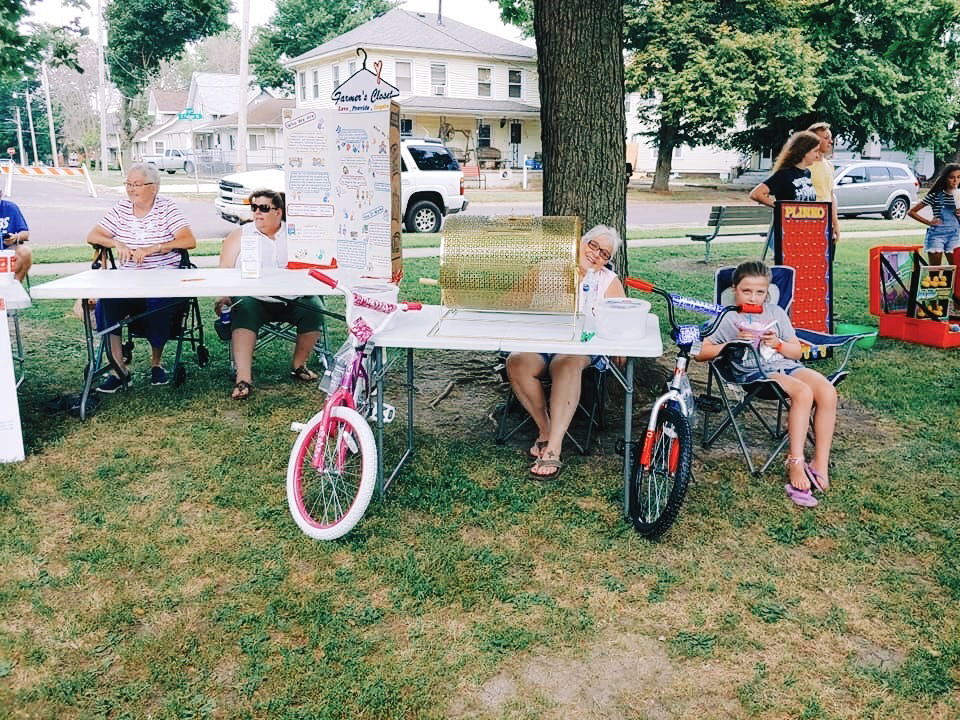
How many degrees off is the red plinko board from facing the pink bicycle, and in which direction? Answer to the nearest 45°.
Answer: approximately 45° to its right

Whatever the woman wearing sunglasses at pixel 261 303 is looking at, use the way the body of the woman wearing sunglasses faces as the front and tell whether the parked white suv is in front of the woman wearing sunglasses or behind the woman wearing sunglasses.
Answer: behind

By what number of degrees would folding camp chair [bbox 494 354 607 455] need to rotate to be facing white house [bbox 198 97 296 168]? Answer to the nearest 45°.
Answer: approximately 180°

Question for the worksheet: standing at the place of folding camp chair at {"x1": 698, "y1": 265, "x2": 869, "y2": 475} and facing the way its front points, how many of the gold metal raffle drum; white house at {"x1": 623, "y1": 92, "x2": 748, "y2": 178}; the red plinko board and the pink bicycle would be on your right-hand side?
2

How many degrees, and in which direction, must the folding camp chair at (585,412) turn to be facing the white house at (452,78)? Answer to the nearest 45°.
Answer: approximately 180°

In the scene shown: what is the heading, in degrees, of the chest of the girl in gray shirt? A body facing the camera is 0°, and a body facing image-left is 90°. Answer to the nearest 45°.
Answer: approximately 315°

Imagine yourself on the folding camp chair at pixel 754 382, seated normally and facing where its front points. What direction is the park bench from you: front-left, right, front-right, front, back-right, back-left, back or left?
back-left

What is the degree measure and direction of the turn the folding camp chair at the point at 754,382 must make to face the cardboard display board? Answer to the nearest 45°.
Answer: approximately 135° to its right

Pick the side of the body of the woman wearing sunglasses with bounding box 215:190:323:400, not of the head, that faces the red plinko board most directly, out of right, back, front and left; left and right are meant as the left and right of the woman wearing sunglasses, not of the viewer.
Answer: left
